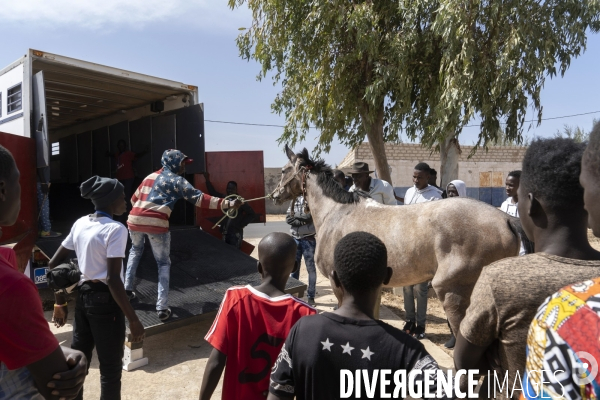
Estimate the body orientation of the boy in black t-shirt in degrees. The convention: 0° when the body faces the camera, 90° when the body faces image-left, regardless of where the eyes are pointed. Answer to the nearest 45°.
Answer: approximately 180°

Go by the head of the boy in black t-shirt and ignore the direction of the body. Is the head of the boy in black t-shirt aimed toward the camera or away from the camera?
away from the camera

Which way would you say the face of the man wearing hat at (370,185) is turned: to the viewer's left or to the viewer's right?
to the viewer's left

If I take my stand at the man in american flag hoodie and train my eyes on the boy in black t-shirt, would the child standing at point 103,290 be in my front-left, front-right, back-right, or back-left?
front-right

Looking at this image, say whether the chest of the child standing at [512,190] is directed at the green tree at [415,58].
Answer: no

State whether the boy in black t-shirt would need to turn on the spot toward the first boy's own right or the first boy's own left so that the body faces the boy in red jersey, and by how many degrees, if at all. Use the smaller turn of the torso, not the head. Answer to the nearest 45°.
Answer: approximately 45° to the first boy's own left

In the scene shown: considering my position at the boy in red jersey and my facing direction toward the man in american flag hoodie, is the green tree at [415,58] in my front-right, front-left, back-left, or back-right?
front-right

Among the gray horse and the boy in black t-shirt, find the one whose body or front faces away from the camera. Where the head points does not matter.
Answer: the boy in black t-shirt

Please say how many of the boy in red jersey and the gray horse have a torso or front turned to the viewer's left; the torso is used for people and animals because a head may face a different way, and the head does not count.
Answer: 1

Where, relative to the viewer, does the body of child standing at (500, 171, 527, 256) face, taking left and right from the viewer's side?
facing the viewer and to the left of the viewer

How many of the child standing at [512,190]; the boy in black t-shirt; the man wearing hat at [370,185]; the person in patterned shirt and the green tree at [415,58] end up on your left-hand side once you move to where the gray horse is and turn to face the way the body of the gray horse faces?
2

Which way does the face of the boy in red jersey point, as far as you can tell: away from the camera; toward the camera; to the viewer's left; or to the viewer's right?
away from the camera

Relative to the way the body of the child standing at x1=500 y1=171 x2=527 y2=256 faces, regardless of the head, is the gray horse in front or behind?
in front

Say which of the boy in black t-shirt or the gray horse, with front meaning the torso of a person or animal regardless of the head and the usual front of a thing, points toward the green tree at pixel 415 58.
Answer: the boy in black t-shirt

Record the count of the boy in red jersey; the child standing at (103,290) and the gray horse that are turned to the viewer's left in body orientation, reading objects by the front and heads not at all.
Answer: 1

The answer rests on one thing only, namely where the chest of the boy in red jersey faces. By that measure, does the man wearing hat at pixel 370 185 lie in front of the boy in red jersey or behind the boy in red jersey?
in front
